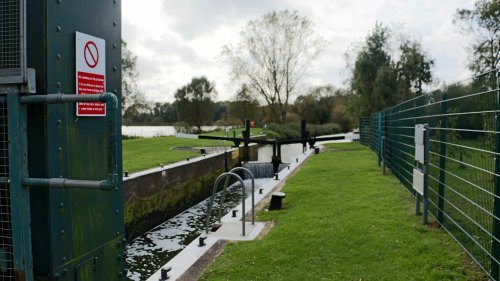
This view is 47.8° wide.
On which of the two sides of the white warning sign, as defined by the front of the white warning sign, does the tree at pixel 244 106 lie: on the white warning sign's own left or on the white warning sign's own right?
on the white warning sign's own left

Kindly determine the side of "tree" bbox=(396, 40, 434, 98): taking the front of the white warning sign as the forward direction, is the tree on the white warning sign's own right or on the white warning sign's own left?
on the white warning sign's own left

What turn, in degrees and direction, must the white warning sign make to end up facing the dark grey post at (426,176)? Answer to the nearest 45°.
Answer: approximately 90° to its left

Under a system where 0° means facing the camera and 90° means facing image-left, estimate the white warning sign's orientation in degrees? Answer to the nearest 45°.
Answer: approximately 315°

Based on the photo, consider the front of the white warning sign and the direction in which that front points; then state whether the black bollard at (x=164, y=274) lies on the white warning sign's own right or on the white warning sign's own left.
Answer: on the white warning sign's own left

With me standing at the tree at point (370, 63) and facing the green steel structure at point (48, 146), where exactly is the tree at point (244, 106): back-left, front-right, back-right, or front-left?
back-right

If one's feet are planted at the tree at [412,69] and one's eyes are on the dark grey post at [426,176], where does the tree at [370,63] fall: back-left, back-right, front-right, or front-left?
back-right

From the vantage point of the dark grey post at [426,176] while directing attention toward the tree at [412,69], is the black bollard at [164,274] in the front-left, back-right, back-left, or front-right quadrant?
back-left

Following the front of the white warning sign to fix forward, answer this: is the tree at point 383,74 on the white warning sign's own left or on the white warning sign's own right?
on the white warning sign's own left
